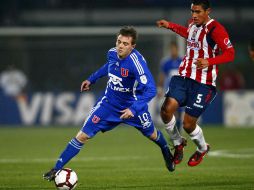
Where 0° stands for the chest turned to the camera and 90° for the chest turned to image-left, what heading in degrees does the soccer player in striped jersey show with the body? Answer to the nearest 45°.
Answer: approximately 45°

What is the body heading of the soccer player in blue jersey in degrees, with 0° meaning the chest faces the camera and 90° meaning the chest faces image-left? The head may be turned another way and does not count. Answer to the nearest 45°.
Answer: approximately 45°

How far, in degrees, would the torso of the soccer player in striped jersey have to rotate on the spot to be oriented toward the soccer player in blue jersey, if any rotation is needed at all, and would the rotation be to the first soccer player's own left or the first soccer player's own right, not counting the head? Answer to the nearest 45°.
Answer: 0° — they already face them

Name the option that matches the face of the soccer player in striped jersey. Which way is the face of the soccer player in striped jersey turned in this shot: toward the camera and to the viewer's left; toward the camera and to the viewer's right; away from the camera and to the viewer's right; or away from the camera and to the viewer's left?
toward the camera and to the viewer's left

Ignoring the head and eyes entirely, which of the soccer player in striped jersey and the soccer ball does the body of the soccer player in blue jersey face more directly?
the soccer ball

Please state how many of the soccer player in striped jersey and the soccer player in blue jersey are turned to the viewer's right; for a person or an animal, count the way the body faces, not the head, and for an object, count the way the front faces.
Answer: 0

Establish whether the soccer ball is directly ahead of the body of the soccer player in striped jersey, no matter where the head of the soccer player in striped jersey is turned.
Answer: yes
